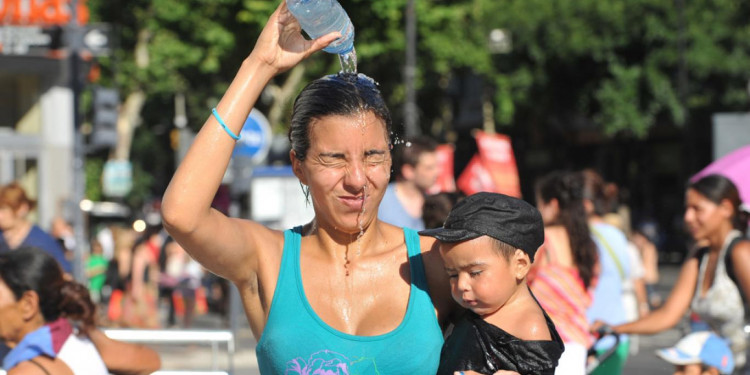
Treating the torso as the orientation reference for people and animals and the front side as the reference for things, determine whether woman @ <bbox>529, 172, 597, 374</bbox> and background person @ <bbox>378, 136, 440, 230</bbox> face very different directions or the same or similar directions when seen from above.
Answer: very different directions

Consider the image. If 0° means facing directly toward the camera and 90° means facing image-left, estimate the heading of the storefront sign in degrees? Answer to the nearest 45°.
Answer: approximately 0°

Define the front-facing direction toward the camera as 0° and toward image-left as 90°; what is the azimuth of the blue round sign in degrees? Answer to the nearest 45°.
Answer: approximately 0°
